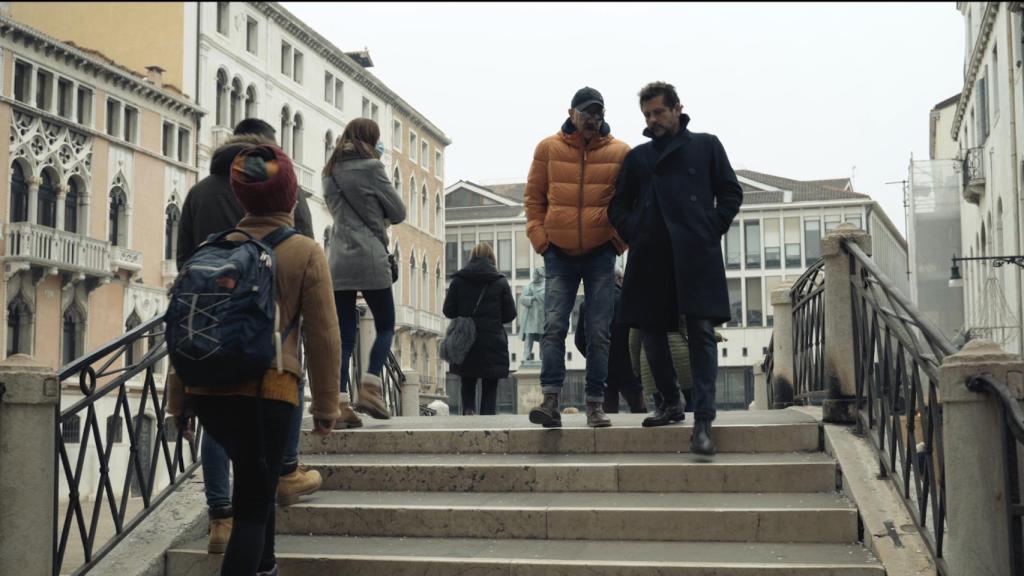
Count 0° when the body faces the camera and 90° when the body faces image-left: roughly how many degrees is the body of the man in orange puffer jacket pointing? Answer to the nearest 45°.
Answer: approximately 0°

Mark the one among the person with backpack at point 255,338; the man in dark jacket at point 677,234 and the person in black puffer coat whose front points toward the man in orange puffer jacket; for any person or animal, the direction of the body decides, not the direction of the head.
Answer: the person with backpack

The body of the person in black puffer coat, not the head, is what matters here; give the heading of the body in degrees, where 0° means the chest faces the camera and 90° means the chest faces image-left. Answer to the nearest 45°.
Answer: approximately 180°

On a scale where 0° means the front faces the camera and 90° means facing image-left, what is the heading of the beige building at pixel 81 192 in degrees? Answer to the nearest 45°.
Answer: approximately 315°

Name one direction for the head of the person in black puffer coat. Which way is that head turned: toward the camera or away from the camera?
away from the camera

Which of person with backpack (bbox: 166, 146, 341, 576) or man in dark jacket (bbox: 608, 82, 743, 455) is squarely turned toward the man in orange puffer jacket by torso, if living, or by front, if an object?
the person with backpack

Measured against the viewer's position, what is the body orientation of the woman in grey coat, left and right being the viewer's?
facing away from the viewer and to the right of the viewer
